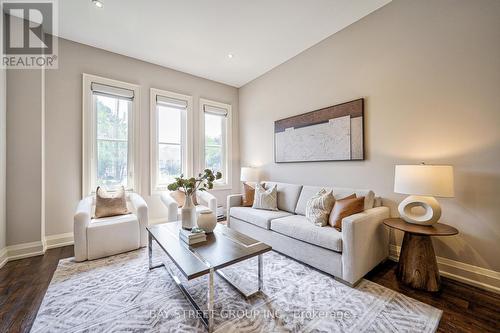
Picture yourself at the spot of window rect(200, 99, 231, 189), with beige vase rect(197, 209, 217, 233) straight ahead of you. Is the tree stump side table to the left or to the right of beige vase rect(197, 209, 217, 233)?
left

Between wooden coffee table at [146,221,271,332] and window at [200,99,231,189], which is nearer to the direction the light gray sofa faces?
the wooden coffee table

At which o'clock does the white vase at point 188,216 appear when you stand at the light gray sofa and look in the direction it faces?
The white vase is roughly at 1 o'clock from the light gray sofa.

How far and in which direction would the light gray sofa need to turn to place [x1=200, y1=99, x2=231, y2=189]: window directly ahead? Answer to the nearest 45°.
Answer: approximately 90° to its right

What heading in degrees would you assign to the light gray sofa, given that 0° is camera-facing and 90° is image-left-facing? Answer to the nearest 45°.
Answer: approximately 45°

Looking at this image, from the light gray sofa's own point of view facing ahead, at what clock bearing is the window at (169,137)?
The window is roughly at 2 o'clock from the light gray sofa.
